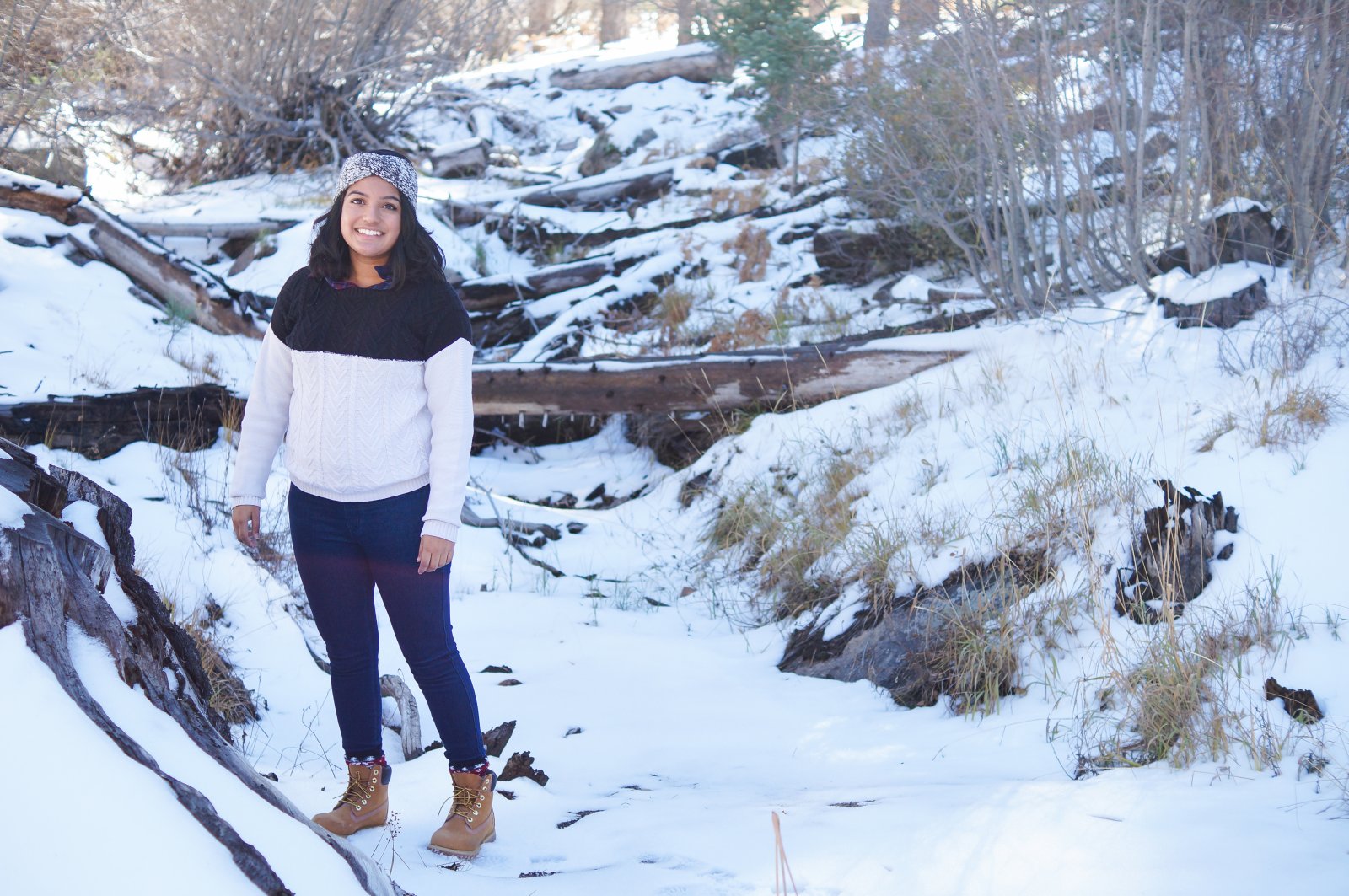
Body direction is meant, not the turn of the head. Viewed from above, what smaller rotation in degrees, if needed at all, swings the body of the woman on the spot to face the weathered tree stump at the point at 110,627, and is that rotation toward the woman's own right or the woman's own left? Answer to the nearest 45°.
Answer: approximately 45° to the woman's own right

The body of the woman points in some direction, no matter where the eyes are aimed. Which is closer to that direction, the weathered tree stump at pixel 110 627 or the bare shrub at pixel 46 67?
the weathered tree stump

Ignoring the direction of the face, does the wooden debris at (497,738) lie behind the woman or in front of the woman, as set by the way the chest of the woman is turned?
behind

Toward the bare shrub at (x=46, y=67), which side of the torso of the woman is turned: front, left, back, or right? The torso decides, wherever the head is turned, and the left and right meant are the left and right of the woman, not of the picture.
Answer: back

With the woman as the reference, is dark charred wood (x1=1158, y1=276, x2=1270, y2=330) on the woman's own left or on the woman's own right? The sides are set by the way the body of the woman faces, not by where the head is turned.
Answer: on the woman's own left

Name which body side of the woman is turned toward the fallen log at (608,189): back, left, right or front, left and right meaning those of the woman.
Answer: back

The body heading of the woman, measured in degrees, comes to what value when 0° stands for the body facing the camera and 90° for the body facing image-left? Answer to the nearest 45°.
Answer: approximately 0°

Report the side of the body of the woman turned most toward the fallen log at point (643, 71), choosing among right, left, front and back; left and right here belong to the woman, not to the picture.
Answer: back

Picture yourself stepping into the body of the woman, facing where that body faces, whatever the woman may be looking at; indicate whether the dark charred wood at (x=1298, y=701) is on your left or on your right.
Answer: on your left

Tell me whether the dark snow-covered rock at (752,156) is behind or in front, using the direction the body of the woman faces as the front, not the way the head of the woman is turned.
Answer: behind

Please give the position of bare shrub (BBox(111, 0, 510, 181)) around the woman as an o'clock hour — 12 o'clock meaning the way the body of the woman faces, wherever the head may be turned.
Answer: The bare shrub is roughly at 6 o'clock from the woman.
